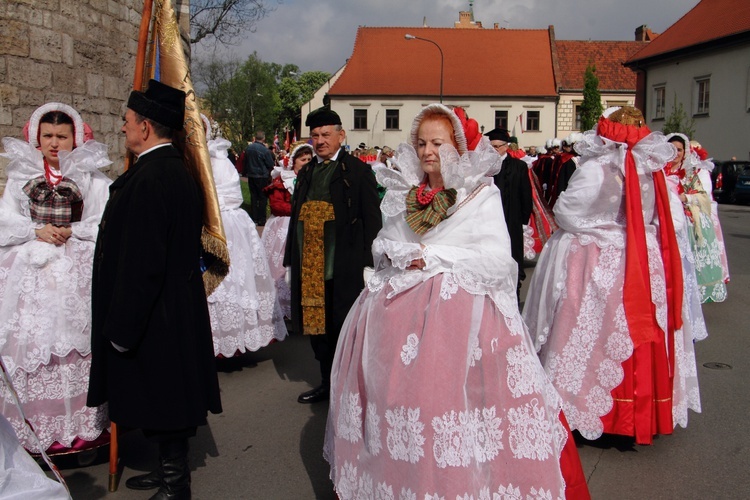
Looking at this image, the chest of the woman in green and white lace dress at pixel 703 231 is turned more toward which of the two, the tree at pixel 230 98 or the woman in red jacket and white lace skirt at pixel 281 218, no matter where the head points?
the woman in red jacket and white lace skirt

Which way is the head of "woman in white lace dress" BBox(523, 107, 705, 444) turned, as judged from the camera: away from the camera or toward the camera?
away from the camera

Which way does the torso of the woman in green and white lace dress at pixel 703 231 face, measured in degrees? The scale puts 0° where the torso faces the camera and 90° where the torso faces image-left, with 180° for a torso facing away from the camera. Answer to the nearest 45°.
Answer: approximately 45°

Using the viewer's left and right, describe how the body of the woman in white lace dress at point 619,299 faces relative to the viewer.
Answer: facing away from the viewer and to the left of the viewer

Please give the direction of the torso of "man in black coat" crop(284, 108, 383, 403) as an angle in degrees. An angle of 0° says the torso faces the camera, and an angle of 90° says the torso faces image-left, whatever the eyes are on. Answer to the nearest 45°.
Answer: approximately 45°

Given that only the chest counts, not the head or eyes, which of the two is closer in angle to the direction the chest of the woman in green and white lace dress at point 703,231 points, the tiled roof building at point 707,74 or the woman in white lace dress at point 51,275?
the woman in white lace dress
